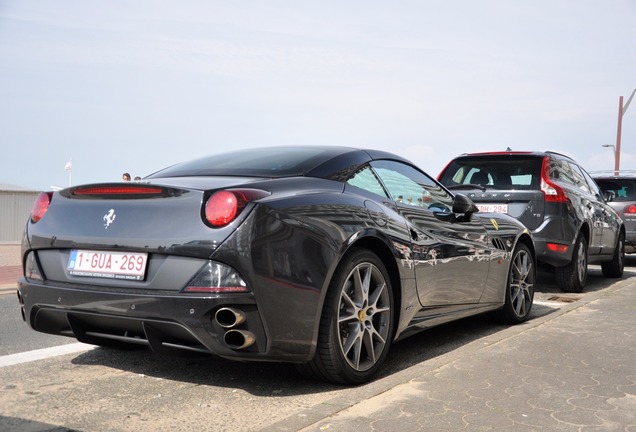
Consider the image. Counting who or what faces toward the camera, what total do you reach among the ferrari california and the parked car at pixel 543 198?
0

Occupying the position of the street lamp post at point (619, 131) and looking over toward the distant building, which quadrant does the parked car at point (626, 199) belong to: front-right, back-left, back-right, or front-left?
front-left

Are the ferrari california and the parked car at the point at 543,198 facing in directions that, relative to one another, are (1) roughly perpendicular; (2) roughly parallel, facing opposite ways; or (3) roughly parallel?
roughly parallel

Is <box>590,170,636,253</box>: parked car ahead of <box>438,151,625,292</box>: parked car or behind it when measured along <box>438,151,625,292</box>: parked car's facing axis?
ahead

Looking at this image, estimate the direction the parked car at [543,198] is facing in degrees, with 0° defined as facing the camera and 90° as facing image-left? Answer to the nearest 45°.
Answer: approximately 225°

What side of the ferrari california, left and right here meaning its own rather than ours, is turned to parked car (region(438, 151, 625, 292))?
front

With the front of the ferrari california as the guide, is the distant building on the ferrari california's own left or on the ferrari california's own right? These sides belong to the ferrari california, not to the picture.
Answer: on the ferrari california's own left

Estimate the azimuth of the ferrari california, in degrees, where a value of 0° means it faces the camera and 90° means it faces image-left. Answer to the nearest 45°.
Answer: approximately 225°

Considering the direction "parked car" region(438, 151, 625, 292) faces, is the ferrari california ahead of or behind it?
behind

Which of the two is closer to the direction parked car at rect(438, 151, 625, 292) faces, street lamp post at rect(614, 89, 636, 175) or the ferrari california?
the street lamp post

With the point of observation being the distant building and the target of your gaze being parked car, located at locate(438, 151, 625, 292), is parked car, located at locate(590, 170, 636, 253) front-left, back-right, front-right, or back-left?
front-left
